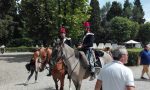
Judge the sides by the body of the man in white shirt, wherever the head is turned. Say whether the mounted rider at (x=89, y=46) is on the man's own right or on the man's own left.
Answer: on the man's own left

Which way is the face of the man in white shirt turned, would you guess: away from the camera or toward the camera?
away from the camera

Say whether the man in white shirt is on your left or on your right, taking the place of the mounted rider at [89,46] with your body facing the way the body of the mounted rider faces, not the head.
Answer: on your left

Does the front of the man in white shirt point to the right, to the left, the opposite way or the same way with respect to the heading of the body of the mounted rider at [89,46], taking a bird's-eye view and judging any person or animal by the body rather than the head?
the opposite way

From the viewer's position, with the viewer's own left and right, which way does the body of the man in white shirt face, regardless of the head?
facing away from the viewer and to the right of the viewer

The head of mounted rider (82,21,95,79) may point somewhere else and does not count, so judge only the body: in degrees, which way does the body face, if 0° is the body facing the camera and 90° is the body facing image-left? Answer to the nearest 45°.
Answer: approximately 45°
